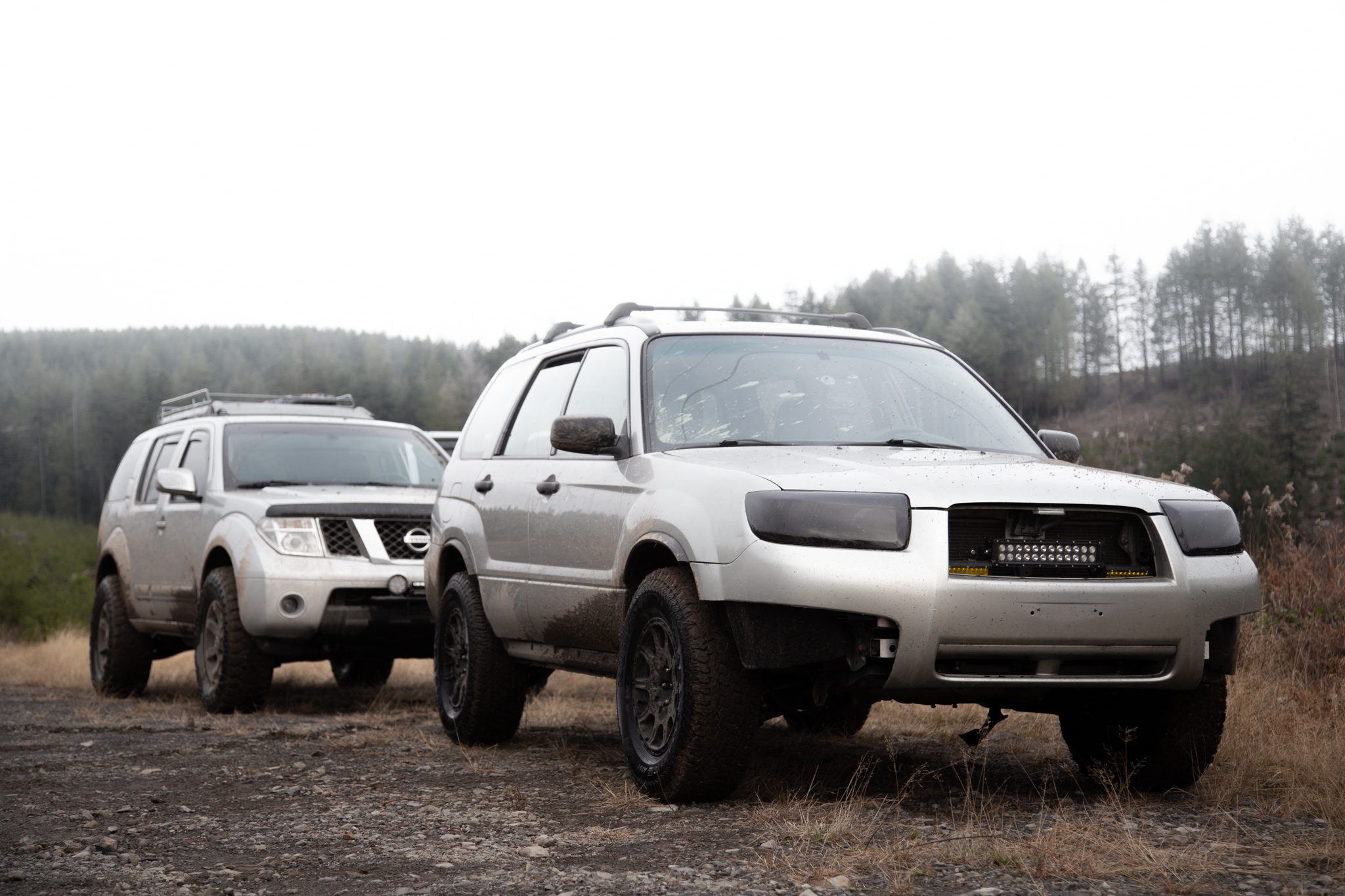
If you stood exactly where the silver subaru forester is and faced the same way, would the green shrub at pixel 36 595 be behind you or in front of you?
behind

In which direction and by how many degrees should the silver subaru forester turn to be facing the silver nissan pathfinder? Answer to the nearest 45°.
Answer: approximately 180°

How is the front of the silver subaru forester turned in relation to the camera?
facing the viewer and to the right of the viewer

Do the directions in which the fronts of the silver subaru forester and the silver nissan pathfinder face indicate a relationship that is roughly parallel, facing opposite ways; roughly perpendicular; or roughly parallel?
roughly parallel

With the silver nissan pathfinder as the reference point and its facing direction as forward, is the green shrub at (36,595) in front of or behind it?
behind

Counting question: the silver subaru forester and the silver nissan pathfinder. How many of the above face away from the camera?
0

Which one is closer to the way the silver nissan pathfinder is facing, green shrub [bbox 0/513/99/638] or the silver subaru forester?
the silver subaru forester
